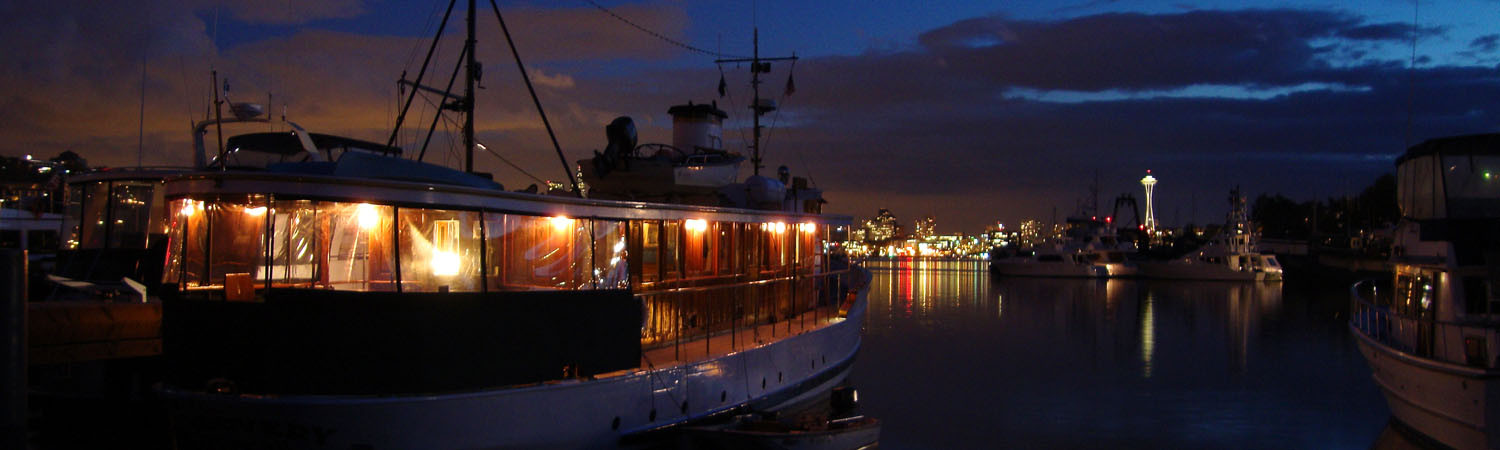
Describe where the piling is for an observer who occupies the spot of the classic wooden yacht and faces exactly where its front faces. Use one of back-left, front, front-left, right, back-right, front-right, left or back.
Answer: back

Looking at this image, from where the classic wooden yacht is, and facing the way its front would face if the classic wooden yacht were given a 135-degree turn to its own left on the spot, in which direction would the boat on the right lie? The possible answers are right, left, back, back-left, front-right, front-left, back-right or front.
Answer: back

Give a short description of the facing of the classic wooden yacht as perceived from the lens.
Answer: facing away from the viewer and to the right of the viewer
